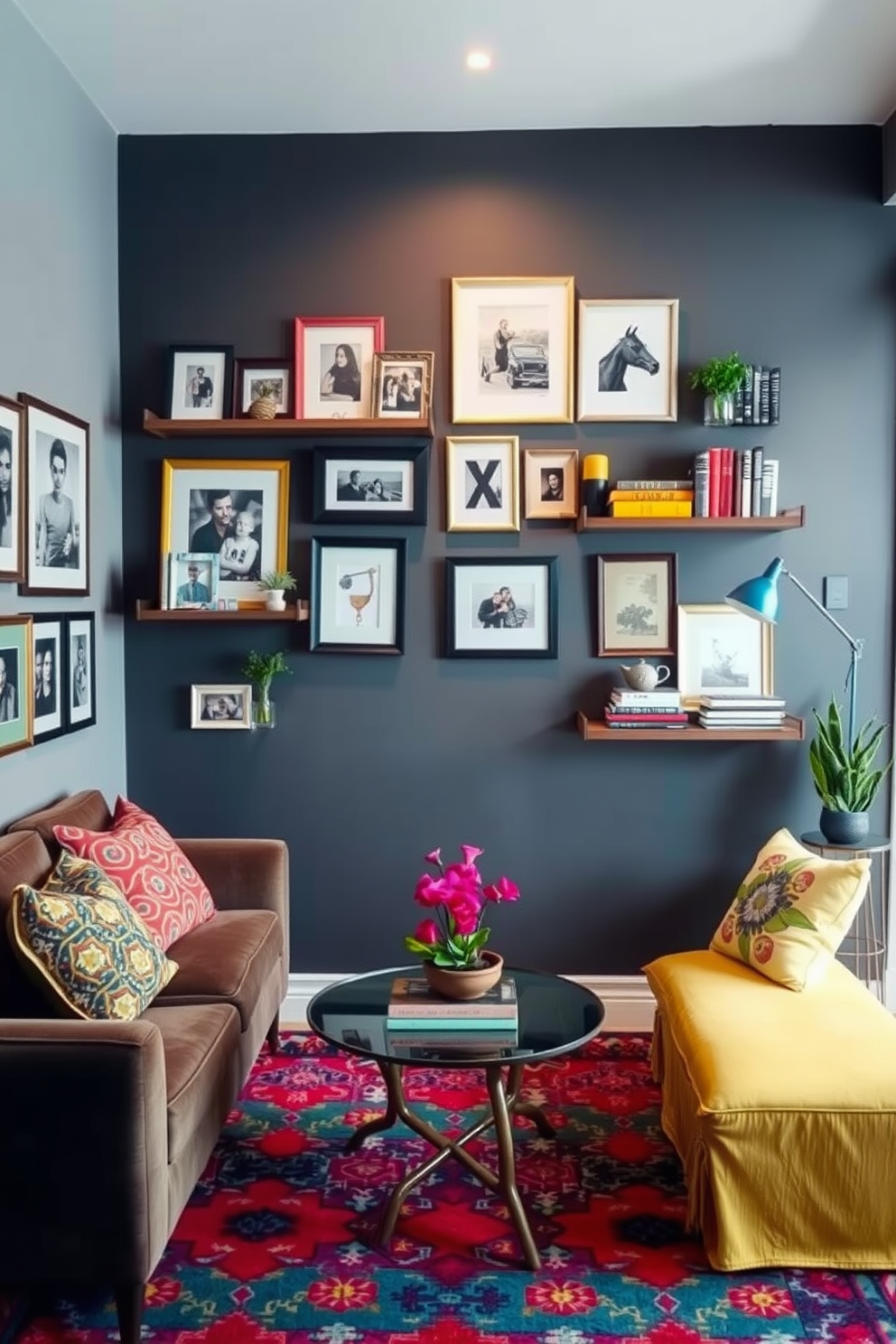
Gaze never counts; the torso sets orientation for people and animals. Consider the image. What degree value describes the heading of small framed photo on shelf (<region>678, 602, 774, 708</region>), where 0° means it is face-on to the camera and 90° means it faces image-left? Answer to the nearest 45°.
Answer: approximately 0°

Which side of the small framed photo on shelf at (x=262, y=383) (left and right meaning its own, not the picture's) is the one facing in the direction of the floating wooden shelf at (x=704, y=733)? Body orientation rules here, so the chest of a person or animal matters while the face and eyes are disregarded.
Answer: left

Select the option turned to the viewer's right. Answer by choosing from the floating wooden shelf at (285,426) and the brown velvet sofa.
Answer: the brown velvet sofa

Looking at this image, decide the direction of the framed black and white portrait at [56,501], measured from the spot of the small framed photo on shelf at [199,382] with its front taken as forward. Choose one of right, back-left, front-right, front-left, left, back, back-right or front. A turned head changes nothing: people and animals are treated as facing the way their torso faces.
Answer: front-right

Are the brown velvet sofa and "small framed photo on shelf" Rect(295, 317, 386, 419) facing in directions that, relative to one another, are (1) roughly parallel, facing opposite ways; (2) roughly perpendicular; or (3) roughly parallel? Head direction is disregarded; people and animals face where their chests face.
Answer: roughly perpendicular

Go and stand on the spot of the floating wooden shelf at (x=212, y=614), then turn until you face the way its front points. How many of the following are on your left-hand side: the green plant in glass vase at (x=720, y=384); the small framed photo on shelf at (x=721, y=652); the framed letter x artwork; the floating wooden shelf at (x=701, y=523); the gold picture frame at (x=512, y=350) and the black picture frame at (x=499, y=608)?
6
